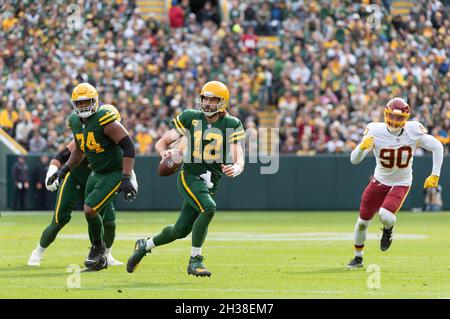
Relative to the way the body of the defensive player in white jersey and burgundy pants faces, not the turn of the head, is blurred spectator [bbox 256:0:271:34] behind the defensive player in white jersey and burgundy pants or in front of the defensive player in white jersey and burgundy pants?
behind

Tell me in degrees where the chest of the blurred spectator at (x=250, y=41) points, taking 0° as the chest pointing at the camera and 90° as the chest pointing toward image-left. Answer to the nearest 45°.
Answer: approximately 0°

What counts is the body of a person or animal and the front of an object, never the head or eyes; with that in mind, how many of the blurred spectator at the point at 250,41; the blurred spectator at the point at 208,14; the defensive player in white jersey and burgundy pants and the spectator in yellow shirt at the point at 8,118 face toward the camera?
4

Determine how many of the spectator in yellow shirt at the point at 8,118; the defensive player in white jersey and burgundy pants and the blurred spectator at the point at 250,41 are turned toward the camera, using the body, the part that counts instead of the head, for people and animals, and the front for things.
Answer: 3

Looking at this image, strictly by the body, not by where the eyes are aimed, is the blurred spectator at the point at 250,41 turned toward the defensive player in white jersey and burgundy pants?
yes

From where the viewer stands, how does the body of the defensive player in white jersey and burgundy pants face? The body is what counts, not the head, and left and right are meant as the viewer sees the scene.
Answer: facing the viewer

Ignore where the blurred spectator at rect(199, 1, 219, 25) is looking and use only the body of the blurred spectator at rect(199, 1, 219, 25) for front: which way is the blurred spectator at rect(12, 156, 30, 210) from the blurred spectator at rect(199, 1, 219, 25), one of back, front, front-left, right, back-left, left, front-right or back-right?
front-right

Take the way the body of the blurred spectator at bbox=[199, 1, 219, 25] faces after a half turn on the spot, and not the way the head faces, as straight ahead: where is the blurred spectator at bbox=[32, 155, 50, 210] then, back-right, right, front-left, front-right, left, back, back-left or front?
back-left

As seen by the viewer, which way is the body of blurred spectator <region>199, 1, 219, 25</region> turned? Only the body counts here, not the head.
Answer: toward the camera

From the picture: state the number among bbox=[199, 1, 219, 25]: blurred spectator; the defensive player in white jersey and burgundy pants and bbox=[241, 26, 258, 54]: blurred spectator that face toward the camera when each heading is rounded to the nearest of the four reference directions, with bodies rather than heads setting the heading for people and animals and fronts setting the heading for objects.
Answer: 3

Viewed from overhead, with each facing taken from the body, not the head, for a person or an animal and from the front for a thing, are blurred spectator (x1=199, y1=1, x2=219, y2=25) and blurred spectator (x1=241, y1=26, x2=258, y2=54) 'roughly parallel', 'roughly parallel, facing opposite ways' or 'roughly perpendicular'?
roughly parallel

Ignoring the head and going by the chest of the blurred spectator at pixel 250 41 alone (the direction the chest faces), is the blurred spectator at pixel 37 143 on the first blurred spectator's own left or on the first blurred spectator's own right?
on the first blurred spectator's own right
